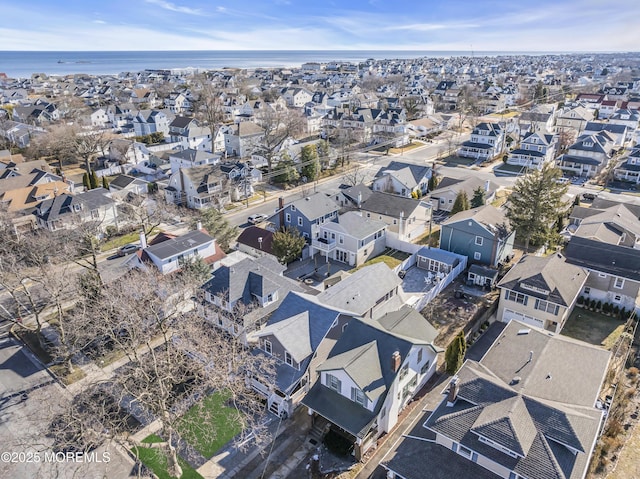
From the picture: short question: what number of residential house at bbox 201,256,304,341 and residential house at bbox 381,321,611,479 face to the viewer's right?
0

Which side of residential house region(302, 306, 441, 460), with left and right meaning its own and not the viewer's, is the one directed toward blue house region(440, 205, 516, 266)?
back

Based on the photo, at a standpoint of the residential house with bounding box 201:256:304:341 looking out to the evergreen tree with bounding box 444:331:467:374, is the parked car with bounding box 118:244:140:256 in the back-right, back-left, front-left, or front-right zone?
back-left

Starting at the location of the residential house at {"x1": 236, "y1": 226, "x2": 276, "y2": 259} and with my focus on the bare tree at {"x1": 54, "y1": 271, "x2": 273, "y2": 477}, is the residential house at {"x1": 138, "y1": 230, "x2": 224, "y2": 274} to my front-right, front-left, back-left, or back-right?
front-right

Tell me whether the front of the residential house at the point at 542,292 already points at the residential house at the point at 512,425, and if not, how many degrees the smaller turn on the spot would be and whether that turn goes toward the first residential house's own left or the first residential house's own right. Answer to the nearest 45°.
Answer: approximately 45° to the first residential house's own left

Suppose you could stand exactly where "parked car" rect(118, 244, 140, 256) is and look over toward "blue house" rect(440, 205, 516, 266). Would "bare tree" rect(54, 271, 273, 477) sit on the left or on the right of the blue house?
right

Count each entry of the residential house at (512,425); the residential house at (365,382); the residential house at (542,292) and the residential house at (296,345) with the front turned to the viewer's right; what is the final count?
0

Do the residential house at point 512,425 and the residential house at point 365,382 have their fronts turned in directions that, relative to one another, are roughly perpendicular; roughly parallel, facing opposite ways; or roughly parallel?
roughly parallel

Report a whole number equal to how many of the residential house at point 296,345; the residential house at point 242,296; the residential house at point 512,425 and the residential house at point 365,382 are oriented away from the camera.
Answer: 0

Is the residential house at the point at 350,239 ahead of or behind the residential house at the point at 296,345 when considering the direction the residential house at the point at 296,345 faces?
behind

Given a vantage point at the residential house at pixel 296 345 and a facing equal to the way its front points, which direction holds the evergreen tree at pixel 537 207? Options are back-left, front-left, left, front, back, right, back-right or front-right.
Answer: back

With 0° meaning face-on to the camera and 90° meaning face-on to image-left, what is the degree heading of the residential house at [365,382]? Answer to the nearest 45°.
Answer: approximately 45°

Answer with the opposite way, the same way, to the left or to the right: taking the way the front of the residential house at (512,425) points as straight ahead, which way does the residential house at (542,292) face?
the same way

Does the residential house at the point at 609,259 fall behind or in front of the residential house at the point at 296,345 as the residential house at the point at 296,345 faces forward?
behind

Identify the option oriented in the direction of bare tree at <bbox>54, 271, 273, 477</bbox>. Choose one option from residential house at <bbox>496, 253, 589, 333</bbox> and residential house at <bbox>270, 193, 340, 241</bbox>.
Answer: residential house at <bbox>496, 253, 589, 333</bbox>

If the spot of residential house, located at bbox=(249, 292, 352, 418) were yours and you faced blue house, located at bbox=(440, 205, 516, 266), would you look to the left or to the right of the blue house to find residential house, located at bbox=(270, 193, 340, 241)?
left

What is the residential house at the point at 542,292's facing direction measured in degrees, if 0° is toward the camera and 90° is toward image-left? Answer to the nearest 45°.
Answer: approximately 45°

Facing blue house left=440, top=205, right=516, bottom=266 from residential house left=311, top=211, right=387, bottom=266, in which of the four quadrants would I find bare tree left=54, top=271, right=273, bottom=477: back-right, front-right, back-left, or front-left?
back-right

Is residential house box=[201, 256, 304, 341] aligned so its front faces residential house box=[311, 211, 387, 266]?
no
